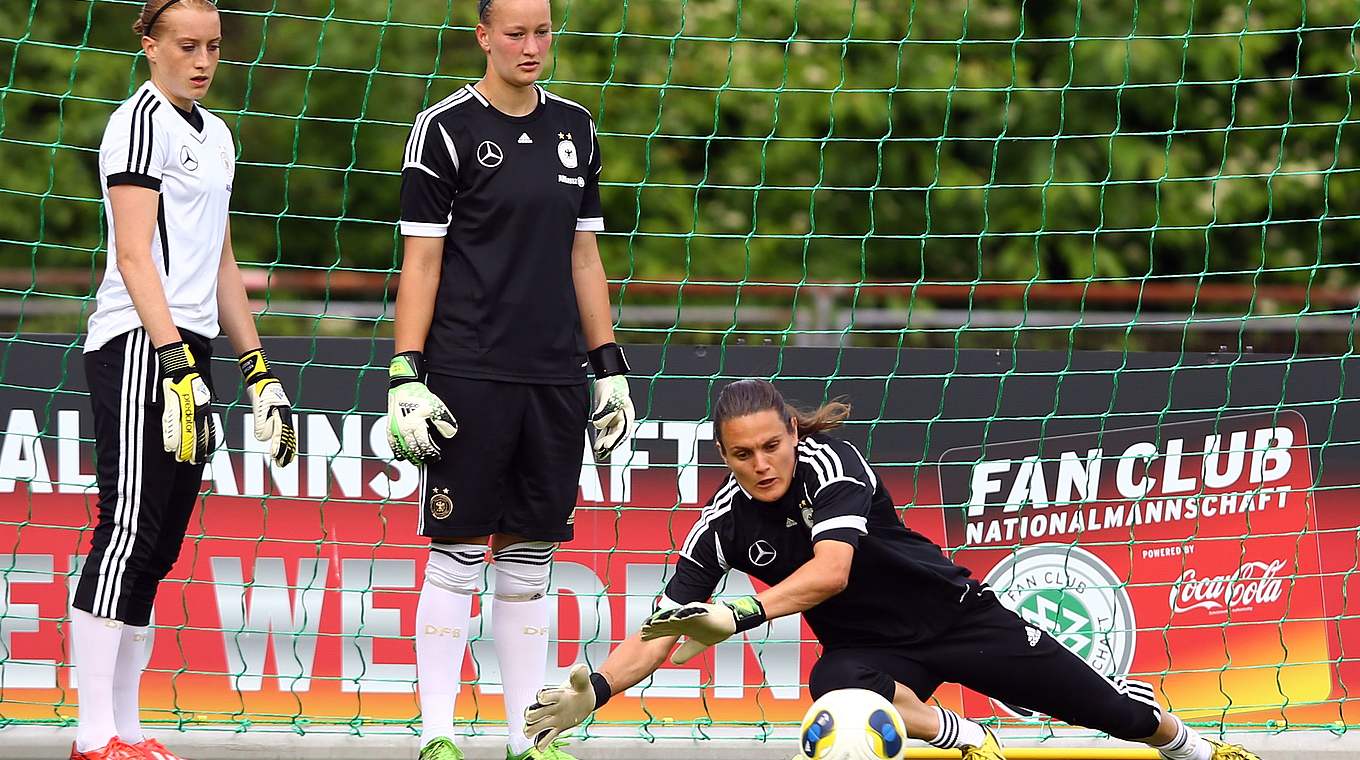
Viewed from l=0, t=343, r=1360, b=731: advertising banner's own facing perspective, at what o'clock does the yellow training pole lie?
The yellow training pole is roughly at 10 o'clock from the advertising banner.

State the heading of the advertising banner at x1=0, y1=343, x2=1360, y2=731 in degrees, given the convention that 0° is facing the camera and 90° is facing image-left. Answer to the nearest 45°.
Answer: approximately 0°

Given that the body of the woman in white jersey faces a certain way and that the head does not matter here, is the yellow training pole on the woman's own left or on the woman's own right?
on the woman's own left

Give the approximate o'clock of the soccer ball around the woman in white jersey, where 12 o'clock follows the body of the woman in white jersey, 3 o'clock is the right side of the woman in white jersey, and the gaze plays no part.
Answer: The soccer ball is roughly at 11 o'clock from the woman in white jersey.

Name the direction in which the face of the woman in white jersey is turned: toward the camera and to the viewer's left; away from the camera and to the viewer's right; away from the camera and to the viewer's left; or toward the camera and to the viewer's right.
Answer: toward the camera and to the viewer's right

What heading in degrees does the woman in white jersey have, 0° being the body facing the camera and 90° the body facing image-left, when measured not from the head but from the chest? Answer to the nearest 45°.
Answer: approximately 315°
